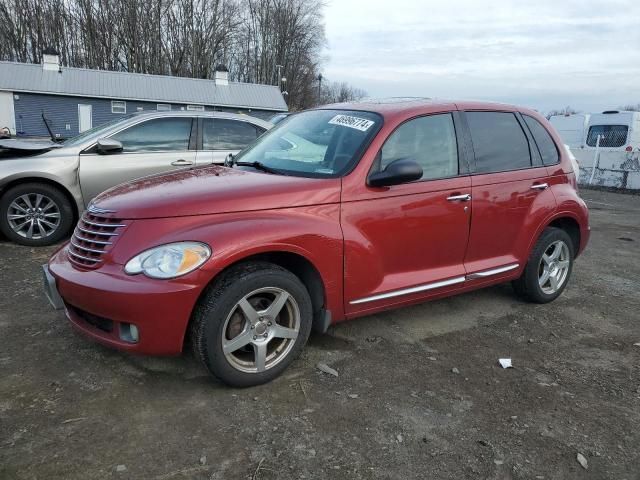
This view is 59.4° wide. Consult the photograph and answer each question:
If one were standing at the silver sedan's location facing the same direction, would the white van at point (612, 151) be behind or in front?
behind

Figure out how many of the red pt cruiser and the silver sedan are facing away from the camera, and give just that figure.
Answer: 0

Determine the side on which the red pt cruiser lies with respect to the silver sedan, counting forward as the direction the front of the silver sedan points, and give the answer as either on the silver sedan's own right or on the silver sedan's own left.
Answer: on the silver sedan's own left

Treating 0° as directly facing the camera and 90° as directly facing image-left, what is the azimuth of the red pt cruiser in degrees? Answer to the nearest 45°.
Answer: approximately 45°

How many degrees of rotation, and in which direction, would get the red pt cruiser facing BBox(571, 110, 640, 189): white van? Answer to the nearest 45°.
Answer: approximately 180°

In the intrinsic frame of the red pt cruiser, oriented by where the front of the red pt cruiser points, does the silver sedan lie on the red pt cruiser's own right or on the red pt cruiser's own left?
on the red pt cruiser's own right

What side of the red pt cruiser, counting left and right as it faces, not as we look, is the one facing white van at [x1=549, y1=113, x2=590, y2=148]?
back

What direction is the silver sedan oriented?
to the viewer's left

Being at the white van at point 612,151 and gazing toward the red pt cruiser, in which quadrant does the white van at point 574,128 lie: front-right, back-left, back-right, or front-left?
back-right

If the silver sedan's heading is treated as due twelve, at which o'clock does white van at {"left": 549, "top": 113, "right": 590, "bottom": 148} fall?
The white van is roughly at 5 o'clock from the silver sedan.
